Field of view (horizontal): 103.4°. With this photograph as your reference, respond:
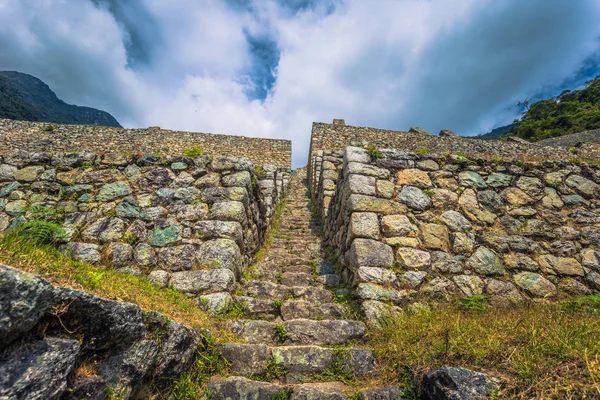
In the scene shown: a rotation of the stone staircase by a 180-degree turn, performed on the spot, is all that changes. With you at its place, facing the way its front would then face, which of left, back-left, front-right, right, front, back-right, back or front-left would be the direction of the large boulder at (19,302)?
back-left

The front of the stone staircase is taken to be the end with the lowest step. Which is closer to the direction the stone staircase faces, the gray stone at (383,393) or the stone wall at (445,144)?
the gray stone

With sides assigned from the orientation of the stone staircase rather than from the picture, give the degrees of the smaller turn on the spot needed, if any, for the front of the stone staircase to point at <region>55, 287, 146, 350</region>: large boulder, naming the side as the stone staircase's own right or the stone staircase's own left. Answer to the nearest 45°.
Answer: approximately 45° to the stone staircase's own right

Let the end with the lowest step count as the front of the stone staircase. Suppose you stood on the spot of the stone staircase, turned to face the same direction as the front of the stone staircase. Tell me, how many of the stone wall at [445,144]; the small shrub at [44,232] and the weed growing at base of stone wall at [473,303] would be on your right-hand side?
1

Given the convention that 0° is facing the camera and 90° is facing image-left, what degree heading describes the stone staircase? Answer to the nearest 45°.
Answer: approximately 0°

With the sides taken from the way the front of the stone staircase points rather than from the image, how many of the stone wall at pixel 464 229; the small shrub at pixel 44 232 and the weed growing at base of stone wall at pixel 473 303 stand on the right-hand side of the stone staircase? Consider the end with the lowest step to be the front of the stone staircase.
1

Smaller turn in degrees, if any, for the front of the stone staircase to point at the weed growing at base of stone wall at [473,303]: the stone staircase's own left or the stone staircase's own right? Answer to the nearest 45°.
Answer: approximately 90° to the stone staircase's own left

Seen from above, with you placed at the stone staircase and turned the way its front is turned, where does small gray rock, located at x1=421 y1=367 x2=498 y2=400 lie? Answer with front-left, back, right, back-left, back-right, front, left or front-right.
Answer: front-left

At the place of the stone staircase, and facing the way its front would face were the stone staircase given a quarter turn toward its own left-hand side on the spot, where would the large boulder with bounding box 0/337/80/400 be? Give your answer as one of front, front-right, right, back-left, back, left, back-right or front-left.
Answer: back-right

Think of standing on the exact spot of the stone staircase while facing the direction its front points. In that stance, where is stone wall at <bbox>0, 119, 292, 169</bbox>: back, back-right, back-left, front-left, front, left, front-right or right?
back-right

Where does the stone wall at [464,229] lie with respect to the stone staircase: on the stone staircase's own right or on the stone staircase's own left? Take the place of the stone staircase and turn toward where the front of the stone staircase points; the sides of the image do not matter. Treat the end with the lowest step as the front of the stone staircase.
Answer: on the stone staircase's own left

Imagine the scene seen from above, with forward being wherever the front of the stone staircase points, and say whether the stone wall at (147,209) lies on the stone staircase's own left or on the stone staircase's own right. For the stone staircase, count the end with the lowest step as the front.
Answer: on the stone staircase's own right

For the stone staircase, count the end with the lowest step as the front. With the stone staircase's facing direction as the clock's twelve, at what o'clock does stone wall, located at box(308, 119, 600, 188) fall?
The stone wall is roughly at 7 o'clock from the stone staircase.
